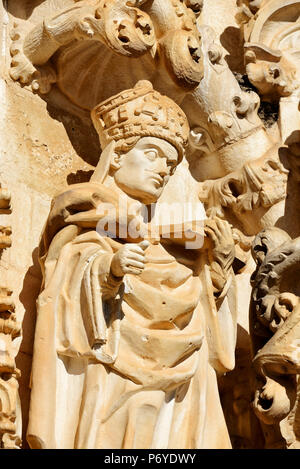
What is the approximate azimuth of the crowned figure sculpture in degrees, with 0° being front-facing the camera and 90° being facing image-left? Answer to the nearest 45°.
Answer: approximately 315°
